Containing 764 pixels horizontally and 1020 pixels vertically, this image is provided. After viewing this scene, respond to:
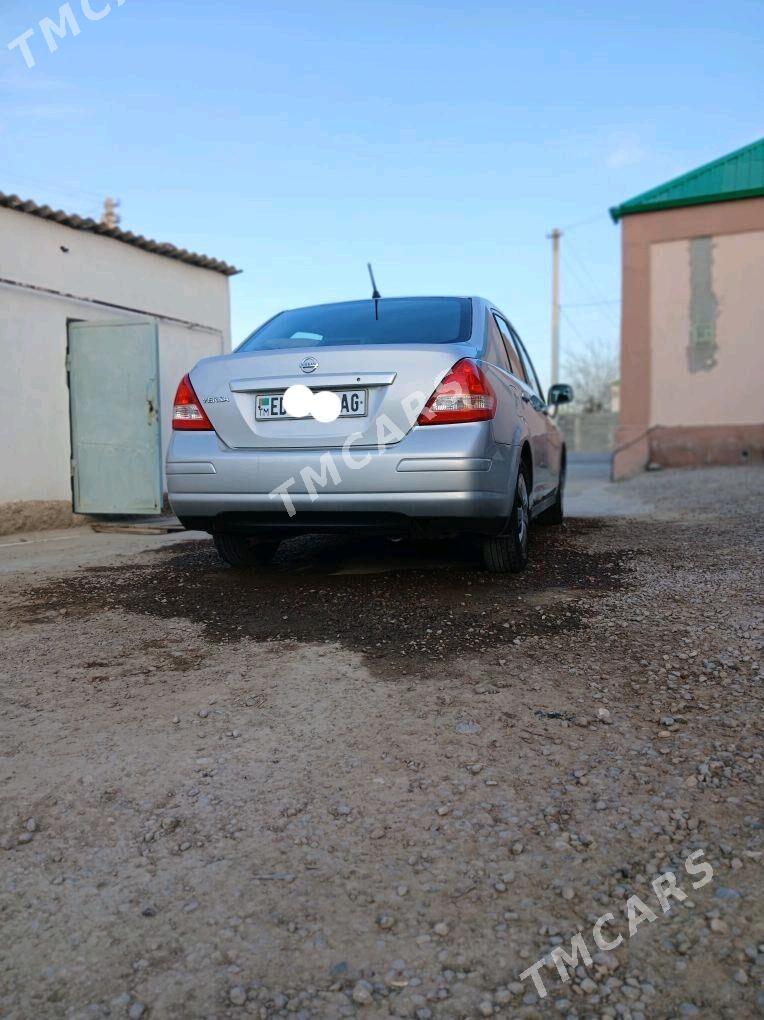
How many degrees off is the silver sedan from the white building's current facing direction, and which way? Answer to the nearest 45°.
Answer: approximately 45° to its right

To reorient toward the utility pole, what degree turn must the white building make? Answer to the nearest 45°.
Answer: approximately 90° to its left

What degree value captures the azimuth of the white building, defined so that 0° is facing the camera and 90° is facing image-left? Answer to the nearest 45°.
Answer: approximately 315°

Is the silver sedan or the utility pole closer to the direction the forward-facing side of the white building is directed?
the silver sedan

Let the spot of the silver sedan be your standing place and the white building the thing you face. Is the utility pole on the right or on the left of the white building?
right
